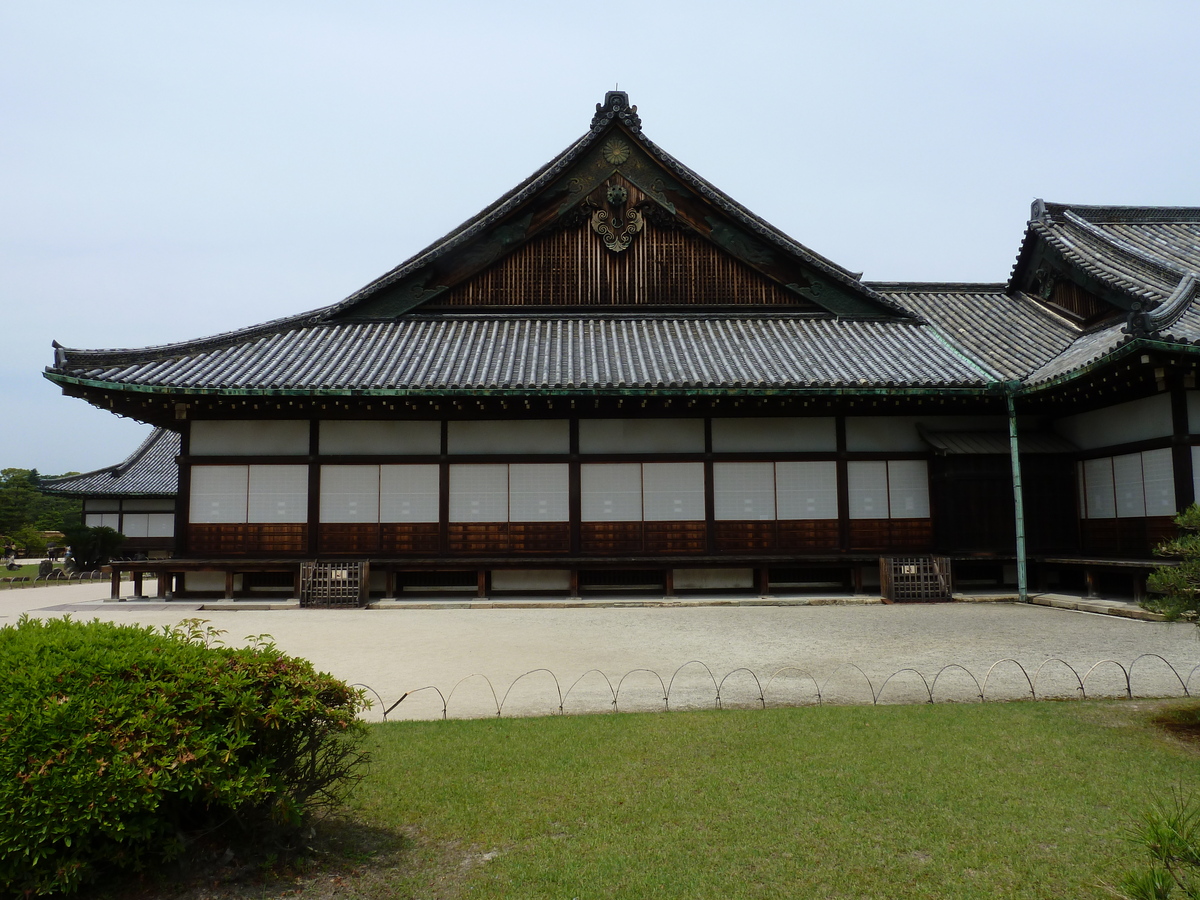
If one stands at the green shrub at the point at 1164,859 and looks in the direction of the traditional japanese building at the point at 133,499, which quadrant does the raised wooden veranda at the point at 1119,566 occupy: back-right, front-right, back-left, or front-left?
front-right

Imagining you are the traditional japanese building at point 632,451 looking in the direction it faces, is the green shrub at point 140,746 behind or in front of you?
in front

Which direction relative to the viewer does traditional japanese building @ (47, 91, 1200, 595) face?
toward the camera

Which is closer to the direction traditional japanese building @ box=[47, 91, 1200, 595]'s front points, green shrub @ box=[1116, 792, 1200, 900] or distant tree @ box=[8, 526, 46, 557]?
the green shrub

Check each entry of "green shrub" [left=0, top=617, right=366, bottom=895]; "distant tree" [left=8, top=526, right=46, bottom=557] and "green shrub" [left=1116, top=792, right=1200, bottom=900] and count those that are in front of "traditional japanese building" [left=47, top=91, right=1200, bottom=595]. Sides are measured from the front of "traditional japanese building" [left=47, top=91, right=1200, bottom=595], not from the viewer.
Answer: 2

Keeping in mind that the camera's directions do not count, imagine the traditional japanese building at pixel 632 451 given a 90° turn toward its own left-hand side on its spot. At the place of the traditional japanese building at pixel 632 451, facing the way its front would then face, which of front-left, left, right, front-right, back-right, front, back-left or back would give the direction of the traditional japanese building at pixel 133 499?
back-left

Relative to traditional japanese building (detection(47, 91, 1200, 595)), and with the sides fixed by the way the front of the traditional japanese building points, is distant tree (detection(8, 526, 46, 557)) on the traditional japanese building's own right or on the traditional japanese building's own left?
on the traditional japanese building's own right

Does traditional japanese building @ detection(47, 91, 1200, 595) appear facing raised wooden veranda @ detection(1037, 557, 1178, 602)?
no

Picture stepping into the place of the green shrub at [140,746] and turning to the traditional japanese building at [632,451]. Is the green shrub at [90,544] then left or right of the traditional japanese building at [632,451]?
left

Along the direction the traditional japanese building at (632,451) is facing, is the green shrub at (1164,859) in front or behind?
in front

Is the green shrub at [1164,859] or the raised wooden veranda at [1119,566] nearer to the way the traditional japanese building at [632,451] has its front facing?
the green shrub

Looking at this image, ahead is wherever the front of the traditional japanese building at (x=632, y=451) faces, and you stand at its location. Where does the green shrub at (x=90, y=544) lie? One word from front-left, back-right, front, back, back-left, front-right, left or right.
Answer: back-right
